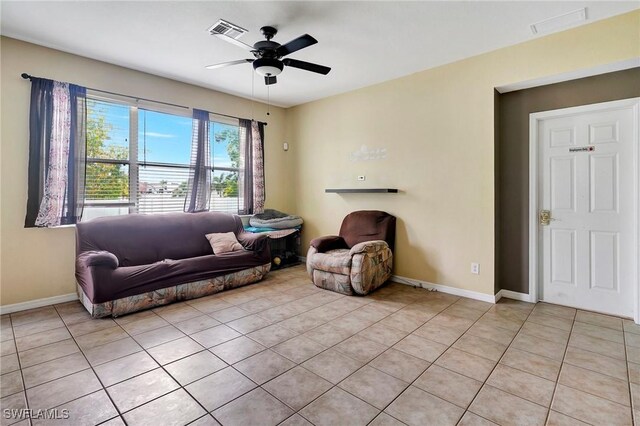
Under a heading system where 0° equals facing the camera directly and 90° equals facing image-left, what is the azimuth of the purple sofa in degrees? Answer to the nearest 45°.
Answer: approximately 315°

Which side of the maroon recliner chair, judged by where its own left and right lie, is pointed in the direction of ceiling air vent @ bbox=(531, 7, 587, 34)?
left

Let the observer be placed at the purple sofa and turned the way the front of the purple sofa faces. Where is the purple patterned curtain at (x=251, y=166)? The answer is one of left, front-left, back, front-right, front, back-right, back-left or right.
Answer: left

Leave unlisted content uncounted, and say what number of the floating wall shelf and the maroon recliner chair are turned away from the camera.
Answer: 0

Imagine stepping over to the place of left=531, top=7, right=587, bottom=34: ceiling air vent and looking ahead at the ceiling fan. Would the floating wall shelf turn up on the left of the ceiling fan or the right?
right

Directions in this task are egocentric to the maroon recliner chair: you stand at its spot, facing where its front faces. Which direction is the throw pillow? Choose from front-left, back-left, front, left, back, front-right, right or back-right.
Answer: front-right

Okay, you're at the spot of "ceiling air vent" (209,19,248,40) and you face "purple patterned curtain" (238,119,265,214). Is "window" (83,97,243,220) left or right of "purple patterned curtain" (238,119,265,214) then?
left

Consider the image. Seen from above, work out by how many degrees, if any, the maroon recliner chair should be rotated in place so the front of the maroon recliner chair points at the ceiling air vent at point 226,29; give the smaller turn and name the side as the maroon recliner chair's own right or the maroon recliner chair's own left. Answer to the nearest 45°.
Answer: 0° — it already faces it

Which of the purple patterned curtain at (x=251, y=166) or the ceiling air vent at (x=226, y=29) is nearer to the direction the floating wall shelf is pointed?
the ceiling air vent

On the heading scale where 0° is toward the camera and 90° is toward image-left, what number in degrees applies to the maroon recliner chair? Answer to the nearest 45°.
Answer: approximately 45°
